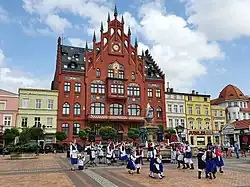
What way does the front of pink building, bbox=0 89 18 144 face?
toward the camera

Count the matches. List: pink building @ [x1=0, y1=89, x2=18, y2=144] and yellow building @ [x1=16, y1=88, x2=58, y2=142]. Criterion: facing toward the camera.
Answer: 2

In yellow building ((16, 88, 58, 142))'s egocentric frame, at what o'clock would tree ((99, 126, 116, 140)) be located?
The tree is roughly at 10 o'clock from the yellow building.

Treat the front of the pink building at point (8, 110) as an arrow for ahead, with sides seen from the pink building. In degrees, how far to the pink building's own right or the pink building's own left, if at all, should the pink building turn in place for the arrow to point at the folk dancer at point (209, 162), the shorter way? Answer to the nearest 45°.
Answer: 0° — it already faces them

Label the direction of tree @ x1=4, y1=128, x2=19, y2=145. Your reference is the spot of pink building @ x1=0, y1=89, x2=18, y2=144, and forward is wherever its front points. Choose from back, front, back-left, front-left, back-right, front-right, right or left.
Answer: front

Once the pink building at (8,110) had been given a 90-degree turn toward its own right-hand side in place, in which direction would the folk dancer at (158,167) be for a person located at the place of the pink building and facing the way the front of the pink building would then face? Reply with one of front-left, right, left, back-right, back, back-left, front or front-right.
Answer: left

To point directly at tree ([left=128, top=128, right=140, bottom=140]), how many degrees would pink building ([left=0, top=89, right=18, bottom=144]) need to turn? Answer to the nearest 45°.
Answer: approximately 90° to its left

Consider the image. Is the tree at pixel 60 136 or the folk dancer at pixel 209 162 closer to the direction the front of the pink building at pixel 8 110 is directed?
the folk dancer

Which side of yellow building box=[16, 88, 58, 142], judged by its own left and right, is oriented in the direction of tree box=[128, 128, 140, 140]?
left

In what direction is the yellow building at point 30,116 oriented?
toward the camera

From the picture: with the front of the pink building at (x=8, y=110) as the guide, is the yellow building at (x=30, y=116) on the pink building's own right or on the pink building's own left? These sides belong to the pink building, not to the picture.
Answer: on the pink building's own left

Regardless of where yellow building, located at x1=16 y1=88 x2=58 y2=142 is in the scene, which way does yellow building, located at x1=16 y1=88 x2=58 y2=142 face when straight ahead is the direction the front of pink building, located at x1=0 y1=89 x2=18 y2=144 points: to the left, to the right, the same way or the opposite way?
the same way

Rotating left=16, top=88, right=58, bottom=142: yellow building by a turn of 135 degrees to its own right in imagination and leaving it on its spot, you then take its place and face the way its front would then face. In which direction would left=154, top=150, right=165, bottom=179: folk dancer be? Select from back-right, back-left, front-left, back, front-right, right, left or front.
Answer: back-left

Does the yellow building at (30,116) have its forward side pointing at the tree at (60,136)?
no

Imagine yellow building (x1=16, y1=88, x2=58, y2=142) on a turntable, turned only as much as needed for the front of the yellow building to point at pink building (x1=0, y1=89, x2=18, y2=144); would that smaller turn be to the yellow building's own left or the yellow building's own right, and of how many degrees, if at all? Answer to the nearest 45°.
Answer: approximately 90° to the yellow building's own right

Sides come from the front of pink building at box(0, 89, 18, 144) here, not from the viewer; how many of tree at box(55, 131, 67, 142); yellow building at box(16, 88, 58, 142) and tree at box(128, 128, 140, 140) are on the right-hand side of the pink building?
0

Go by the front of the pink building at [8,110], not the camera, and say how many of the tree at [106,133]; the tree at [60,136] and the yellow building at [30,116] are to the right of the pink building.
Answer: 0

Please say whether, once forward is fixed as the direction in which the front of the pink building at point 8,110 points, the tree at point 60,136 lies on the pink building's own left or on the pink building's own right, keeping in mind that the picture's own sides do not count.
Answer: on the pink building's own left
